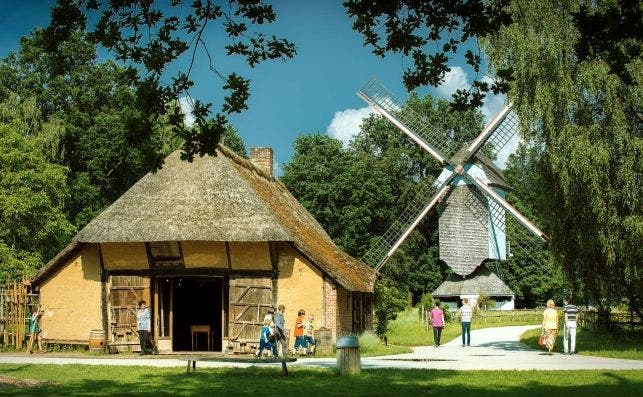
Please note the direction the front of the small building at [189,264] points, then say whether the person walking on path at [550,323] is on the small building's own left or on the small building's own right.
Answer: on the small building's own left

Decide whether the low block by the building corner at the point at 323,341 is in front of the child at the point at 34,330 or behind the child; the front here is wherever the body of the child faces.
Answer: in front

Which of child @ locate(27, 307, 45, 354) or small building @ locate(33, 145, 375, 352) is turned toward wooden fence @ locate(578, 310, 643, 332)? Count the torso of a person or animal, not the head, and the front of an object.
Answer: the child

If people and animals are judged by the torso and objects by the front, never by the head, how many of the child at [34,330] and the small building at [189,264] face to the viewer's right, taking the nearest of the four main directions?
1

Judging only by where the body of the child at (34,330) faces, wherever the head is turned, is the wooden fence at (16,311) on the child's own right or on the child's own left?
on the child's own left

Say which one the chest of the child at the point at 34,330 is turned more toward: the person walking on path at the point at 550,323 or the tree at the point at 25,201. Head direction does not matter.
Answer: the person walking on path
